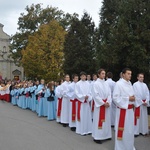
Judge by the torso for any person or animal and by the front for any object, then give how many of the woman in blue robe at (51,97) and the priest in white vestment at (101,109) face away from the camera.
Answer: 0

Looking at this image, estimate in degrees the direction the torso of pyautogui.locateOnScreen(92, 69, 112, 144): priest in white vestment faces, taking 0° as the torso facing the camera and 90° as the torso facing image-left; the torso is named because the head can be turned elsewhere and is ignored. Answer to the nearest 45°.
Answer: approximately 315°

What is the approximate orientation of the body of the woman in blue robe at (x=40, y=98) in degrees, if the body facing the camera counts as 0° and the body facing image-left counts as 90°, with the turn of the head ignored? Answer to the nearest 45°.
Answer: approximately 315°

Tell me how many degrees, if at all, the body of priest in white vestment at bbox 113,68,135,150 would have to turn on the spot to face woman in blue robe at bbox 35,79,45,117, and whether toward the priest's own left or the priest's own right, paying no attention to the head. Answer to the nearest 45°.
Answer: approximately 180°

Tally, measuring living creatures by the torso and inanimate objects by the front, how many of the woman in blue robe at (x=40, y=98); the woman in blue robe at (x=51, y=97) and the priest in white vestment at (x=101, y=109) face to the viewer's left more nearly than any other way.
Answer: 0

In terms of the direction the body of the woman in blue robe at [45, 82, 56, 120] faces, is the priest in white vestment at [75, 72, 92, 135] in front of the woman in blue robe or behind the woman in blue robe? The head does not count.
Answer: in front

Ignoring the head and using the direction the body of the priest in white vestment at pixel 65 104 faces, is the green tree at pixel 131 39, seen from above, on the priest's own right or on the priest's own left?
on the priest's own left

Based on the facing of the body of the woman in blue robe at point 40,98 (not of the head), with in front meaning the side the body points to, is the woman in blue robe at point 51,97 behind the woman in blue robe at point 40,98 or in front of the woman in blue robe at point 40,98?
in front

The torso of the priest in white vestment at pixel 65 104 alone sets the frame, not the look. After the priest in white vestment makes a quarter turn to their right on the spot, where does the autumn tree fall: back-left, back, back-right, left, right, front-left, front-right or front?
back-right

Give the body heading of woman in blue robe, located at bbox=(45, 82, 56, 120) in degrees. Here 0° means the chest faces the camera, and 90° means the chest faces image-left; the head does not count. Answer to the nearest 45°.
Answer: approximately 315°
